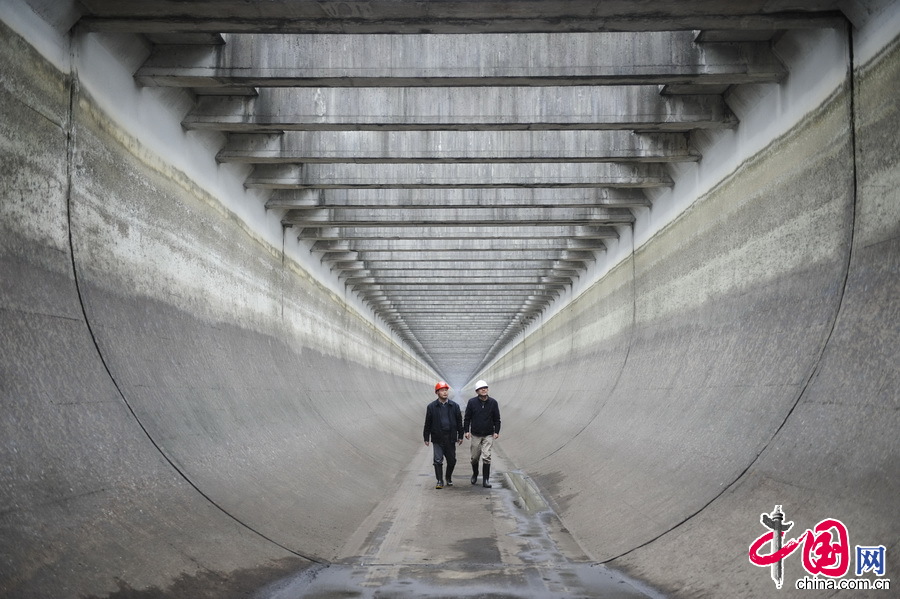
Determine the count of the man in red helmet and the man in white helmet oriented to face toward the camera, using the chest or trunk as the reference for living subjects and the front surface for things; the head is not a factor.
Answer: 2

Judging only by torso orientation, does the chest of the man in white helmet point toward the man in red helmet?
no

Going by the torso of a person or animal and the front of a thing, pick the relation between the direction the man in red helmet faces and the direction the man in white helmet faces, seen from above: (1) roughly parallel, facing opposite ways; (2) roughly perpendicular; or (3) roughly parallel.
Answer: roughly parallel

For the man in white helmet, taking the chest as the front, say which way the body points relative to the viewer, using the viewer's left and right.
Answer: facing the viewer

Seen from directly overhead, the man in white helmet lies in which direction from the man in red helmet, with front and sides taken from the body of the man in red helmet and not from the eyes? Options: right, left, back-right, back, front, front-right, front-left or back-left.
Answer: left
